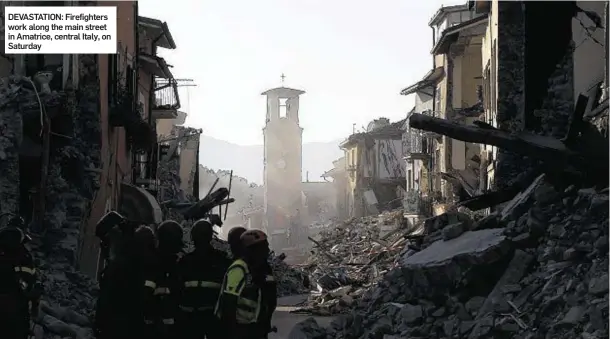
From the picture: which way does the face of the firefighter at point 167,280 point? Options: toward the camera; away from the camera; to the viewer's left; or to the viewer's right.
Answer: away from the camera

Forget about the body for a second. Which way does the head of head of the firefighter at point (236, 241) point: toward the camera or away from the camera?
away from the camera

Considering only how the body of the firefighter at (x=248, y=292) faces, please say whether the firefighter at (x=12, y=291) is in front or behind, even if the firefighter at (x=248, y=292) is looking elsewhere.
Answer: behind

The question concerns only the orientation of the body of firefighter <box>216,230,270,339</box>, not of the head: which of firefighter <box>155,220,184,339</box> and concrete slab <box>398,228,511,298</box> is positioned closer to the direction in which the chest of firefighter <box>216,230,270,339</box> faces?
the concrete slab

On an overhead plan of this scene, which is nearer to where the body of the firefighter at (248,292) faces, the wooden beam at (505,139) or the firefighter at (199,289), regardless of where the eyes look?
the wooden beam
